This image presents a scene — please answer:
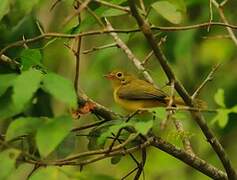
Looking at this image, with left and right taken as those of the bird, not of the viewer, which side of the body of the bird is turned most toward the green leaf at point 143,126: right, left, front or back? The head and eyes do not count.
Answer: left

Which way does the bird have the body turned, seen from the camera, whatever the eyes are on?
to the viewer's left

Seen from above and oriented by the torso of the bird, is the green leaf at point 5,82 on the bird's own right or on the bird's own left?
on the bird's own left

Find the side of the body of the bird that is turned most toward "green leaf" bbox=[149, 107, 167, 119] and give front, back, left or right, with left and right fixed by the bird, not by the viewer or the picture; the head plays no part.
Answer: left
